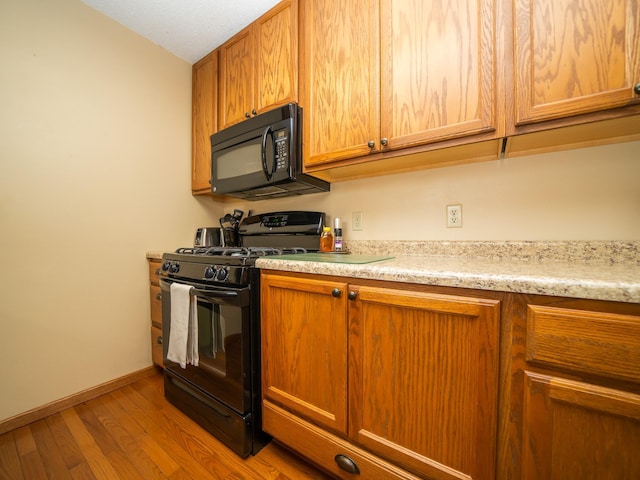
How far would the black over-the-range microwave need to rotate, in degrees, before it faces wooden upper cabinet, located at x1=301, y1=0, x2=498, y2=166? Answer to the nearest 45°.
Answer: approximately 90° to its left

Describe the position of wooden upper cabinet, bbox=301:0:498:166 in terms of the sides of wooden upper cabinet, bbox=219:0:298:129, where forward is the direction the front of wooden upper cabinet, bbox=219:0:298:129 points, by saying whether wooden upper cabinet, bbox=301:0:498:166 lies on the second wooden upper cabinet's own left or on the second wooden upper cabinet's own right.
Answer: on the second wooden upper cabinet's own left

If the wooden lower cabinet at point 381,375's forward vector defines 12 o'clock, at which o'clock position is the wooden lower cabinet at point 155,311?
the wooden lower cabinet at point 155,311 is roughly at 2 o'clock from the wooden lower cabinet at point 381,375.

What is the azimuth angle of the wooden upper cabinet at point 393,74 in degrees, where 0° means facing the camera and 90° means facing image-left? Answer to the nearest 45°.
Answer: approximately 45°

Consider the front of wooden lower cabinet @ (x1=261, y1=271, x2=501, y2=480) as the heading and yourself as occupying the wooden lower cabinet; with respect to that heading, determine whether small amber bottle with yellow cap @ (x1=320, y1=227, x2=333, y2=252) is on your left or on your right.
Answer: on your right

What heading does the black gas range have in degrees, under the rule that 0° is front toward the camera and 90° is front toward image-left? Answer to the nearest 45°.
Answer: approximately 45°
